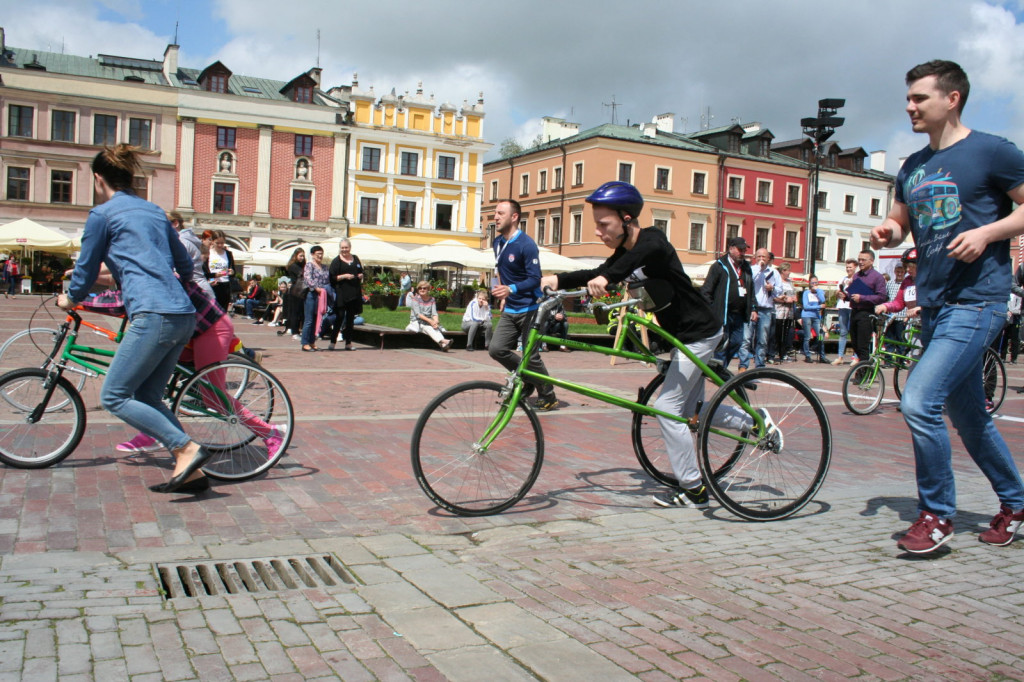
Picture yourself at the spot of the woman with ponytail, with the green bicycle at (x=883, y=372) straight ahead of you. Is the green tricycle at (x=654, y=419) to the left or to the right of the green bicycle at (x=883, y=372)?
right

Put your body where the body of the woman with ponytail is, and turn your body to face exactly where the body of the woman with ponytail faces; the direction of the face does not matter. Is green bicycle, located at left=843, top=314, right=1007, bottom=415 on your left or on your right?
on your right

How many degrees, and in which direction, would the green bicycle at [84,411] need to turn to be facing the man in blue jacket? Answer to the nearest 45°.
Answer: approximately 135° to its right

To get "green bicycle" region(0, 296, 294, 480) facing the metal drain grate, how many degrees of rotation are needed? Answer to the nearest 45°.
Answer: approximately 90° to its left

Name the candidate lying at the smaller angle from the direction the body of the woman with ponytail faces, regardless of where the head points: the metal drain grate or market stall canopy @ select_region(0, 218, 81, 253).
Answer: the market stall canopy

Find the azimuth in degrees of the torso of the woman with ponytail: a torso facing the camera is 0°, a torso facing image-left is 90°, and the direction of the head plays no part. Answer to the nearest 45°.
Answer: approximately 135°

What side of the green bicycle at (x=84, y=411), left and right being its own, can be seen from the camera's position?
left

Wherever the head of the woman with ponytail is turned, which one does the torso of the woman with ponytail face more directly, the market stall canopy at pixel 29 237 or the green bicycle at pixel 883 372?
the market stall canopy

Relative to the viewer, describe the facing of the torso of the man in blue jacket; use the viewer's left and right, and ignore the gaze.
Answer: facing to the left of the viewer

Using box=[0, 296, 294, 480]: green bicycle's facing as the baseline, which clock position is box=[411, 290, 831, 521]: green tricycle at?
box=[411, 290, 831, 521]: green tricycle is roughly at 7 o'clock from box=[0, 296, 294, 480]: green bicycle.

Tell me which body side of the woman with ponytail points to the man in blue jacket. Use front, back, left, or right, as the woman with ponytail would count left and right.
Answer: right
